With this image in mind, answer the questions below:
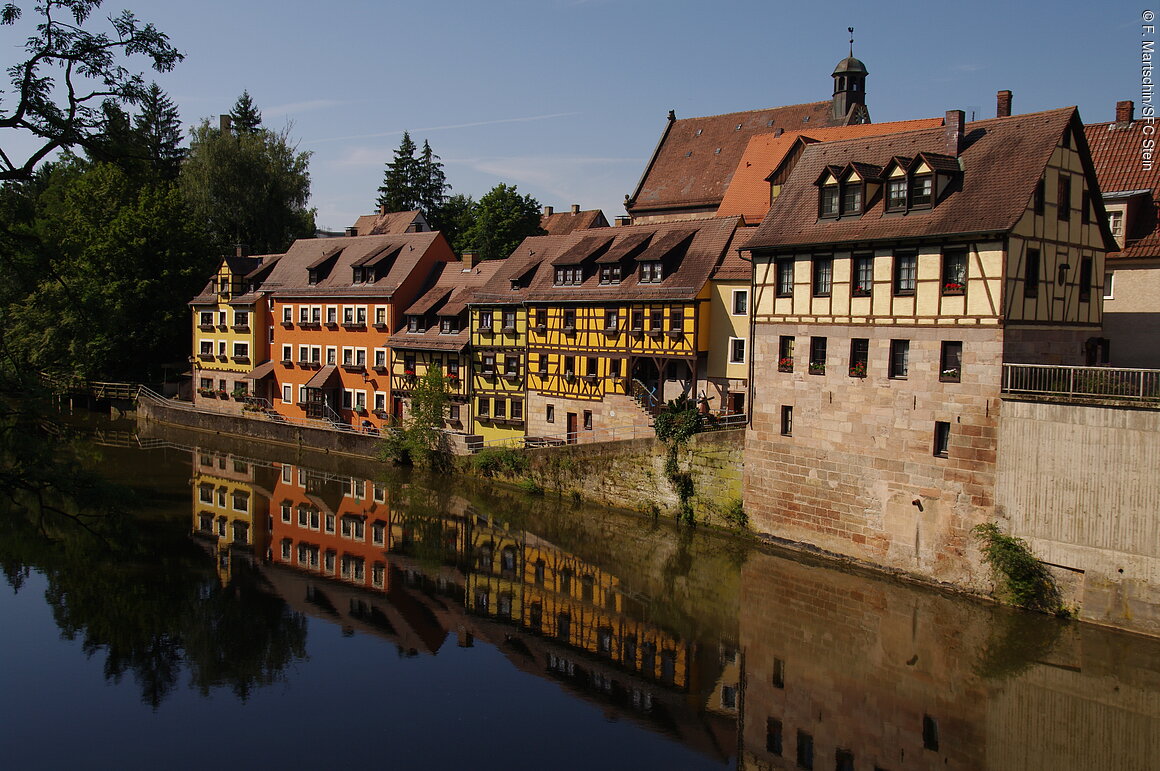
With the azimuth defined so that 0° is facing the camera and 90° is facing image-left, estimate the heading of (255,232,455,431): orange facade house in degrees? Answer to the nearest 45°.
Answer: approximately 0°

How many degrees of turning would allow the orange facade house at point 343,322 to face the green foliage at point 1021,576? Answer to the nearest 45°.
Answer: approximately 45° to its left

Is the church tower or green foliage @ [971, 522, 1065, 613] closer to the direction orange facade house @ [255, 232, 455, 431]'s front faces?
the green foliage

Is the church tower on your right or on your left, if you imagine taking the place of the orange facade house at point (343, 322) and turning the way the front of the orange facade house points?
on your left

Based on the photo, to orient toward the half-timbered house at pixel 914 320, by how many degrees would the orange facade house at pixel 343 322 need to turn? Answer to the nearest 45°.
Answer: approximately 45° to its left
